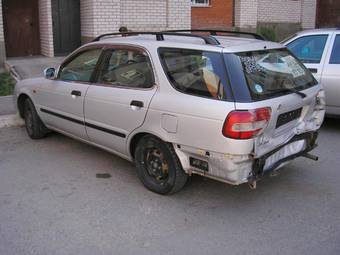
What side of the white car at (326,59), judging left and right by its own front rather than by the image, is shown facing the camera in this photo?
left

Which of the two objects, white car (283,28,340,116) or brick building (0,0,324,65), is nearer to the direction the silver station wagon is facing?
the brick building

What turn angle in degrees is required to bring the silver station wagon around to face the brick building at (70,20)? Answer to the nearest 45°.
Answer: approximately 45° to its right

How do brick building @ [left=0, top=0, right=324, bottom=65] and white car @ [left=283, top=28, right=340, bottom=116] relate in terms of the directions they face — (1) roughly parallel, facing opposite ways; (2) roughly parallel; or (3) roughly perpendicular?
roughly perpendicular

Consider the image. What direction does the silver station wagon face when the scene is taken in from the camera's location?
facing away from the viewer and to the left of the viewer
